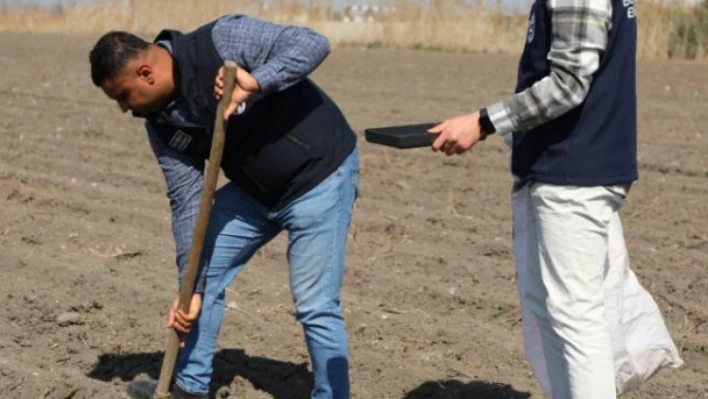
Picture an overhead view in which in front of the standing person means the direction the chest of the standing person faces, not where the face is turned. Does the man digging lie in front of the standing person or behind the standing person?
in front

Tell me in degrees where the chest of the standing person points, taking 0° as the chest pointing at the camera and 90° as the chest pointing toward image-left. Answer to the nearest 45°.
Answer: approximately 90°

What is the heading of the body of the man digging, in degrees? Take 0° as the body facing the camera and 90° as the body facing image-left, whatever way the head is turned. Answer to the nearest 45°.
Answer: approximately 45°
